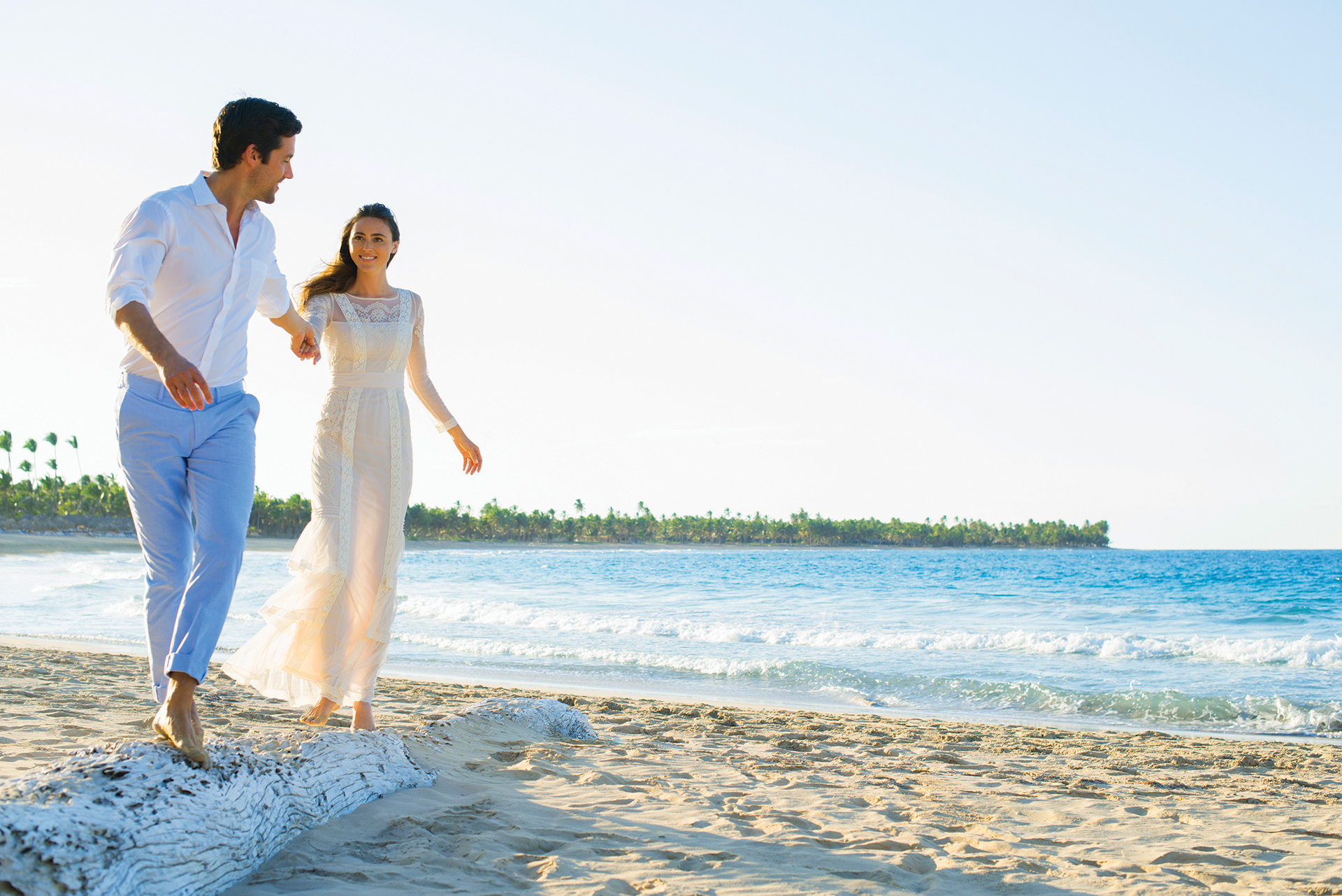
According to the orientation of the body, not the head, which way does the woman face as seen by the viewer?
toward the camera

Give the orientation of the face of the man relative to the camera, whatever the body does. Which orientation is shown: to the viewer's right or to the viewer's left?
to the viewer's right

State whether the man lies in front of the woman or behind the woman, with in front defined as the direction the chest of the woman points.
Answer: in front

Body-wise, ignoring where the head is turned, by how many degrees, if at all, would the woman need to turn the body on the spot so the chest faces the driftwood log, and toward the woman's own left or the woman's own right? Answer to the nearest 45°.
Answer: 0° — they already face it

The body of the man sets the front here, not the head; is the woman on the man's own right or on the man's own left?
on the man's own left

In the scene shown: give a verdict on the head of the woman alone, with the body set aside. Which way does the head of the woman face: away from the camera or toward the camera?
toward the camera

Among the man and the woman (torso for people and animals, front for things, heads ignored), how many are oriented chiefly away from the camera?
0
